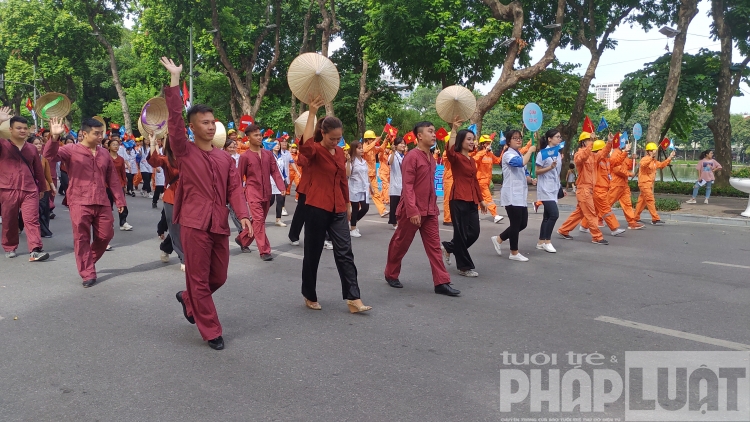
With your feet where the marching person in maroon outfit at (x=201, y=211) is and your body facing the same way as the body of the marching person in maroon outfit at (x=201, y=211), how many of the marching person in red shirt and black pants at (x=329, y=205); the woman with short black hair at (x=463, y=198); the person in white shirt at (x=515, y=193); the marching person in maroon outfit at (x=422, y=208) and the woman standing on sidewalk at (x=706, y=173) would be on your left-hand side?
5

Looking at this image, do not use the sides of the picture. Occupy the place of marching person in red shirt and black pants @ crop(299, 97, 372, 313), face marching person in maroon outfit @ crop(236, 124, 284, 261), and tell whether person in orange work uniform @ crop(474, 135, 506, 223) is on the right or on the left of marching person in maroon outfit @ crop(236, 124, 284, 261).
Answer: right

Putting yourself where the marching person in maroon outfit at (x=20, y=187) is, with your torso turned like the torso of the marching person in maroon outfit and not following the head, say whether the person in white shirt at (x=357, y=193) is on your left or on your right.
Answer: on your left

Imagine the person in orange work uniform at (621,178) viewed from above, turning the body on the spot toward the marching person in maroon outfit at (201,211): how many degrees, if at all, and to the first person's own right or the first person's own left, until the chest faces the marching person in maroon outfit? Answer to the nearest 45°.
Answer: approximately 90° to the first person's own right

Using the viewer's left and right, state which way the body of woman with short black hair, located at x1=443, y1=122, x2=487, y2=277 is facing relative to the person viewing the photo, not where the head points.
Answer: facing the viewer and to the right of the viewer

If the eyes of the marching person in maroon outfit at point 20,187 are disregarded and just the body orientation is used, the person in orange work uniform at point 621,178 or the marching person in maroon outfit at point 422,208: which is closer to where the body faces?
the marching person in maroon outfit

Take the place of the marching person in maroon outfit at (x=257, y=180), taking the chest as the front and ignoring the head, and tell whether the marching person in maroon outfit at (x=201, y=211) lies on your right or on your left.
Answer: on your right
